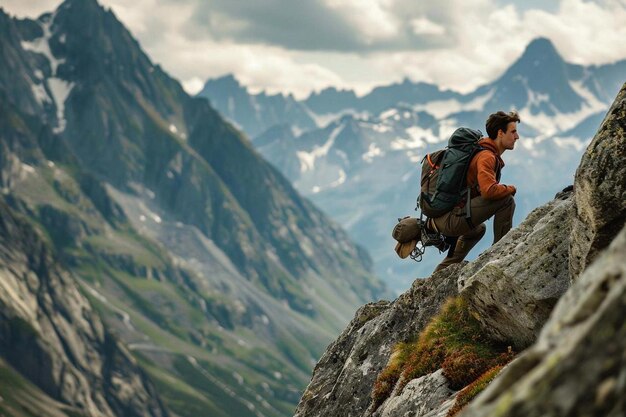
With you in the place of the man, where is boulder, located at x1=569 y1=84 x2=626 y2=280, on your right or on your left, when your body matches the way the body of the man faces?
on your right

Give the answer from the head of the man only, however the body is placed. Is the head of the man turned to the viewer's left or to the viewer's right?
to the viewer's right

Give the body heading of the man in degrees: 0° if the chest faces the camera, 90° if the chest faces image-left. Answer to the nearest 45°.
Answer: approximately 270°
